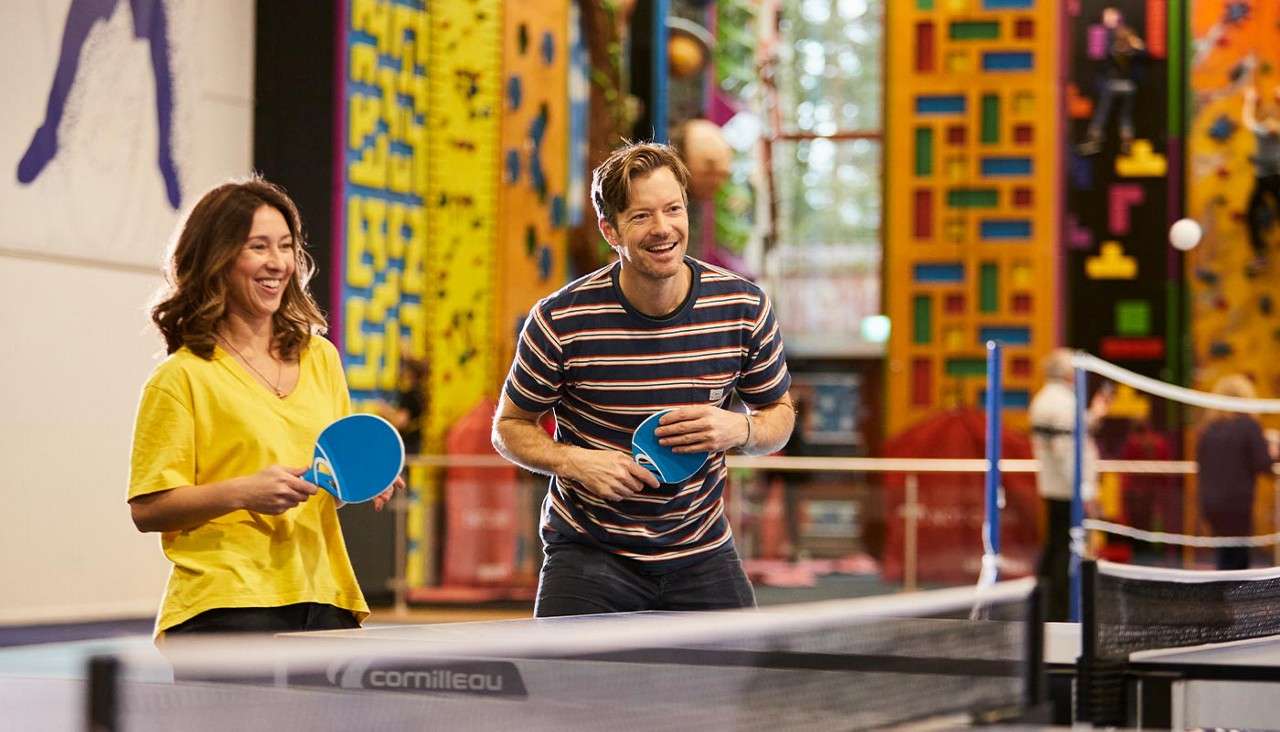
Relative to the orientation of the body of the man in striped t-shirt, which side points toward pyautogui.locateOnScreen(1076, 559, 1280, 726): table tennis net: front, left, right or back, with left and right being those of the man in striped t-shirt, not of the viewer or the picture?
left

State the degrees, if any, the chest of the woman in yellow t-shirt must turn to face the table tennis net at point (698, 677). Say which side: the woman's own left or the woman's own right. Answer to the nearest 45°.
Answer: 0° — they already face it

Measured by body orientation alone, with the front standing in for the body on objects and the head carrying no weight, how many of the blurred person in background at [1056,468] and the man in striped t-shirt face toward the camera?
1

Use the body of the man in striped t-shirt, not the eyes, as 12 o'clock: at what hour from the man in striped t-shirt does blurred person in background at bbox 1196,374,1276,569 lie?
The blurred person in background is roughly at 7 o'clock from the man in striped t-shirt.

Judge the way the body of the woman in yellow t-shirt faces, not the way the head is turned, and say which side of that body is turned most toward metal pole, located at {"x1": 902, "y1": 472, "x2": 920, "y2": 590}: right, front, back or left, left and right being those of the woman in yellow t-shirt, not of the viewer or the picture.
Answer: left

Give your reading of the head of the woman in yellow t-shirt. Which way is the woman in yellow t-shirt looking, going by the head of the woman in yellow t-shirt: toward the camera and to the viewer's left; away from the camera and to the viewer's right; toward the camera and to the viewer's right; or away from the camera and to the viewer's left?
toward the camera and to the viewer's right

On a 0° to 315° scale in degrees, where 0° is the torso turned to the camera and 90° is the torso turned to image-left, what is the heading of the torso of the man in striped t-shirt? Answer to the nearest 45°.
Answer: approximately 0°

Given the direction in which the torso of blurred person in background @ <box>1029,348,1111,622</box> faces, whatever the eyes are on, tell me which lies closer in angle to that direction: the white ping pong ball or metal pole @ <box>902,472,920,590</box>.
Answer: the white ping pong ball
